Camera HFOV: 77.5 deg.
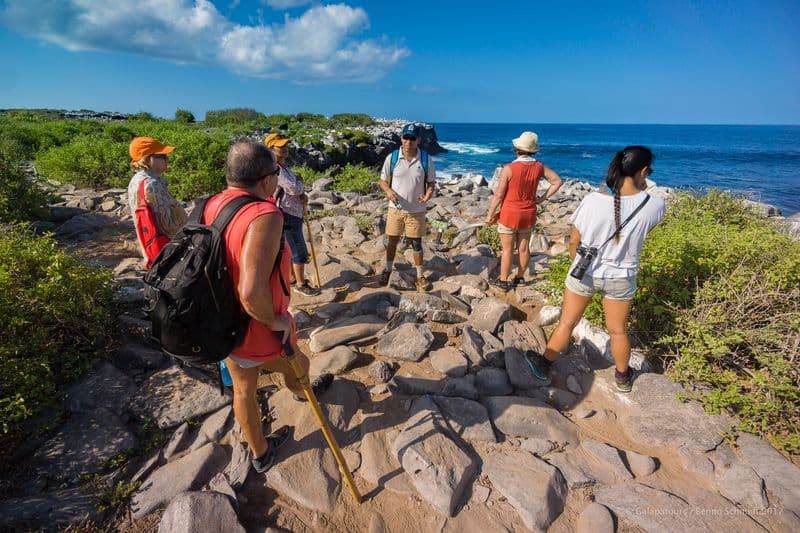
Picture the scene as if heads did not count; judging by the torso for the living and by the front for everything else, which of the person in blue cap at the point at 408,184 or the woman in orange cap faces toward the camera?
the person in blue cap

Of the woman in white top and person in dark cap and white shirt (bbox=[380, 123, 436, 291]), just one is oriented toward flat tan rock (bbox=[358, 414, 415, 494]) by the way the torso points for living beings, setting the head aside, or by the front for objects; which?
the person in dark cap and white shirt

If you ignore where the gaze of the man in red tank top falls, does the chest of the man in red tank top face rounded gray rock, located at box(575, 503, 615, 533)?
no

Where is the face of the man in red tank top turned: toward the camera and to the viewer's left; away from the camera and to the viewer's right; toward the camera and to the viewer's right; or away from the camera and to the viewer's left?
away from the camera and to the viewer's right

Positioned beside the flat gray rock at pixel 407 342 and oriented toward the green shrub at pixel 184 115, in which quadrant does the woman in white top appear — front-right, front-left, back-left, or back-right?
back-right

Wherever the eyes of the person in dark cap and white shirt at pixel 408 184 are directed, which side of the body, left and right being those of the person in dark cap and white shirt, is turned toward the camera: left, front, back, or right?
front

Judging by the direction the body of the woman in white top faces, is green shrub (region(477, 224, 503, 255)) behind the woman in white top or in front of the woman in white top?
in front

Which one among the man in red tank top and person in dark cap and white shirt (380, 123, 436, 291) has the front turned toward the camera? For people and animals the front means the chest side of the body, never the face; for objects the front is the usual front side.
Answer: the person in dark cap and white shirt

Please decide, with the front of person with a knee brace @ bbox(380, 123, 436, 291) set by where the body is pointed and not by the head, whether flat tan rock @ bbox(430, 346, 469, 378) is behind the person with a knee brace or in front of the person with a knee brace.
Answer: in front

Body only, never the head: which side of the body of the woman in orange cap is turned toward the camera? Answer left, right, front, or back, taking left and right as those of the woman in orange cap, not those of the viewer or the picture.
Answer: right

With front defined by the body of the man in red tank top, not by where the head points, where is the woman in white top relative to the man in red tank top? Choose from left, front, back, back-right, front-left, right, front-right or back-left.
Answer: front-right

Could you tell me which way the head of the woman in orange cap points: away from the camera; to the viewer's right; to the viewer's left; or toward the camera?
to the viewer's right

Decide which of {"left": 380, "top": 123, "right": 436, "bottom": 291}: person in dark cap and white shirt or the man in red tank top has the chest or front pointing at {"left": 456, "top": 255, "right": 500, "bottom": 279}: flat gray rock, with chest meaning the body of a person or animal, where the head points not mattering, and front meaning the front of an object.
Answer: the man in red tank top

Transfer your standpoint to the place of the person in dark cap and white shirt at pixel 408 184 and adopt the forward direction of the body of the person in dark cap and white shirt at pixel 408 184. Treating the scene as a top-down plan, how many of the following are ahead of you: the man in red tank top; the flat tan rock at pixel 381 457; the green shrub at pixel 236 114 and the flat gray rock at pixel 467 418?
3

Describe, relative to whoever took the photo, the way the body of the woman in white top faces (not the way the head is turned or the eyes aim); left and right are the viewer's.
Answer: facing away from the viewer

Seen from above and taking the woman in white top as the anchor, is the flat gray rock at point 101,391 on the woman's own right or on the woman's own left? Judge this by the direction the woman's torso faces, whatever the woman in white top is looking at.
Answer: on the woman's own left

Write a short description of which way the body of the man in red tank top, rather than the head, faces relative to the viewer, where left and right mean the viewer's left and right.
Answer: facing away from the viewer and to the right of the viewer

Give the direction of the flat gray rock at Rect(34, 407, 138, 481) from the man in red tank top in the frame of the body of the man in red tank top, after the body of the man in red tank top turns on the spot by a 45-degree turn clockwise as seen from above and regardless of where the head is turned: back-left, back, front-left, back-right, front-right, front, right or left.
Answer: back-left
